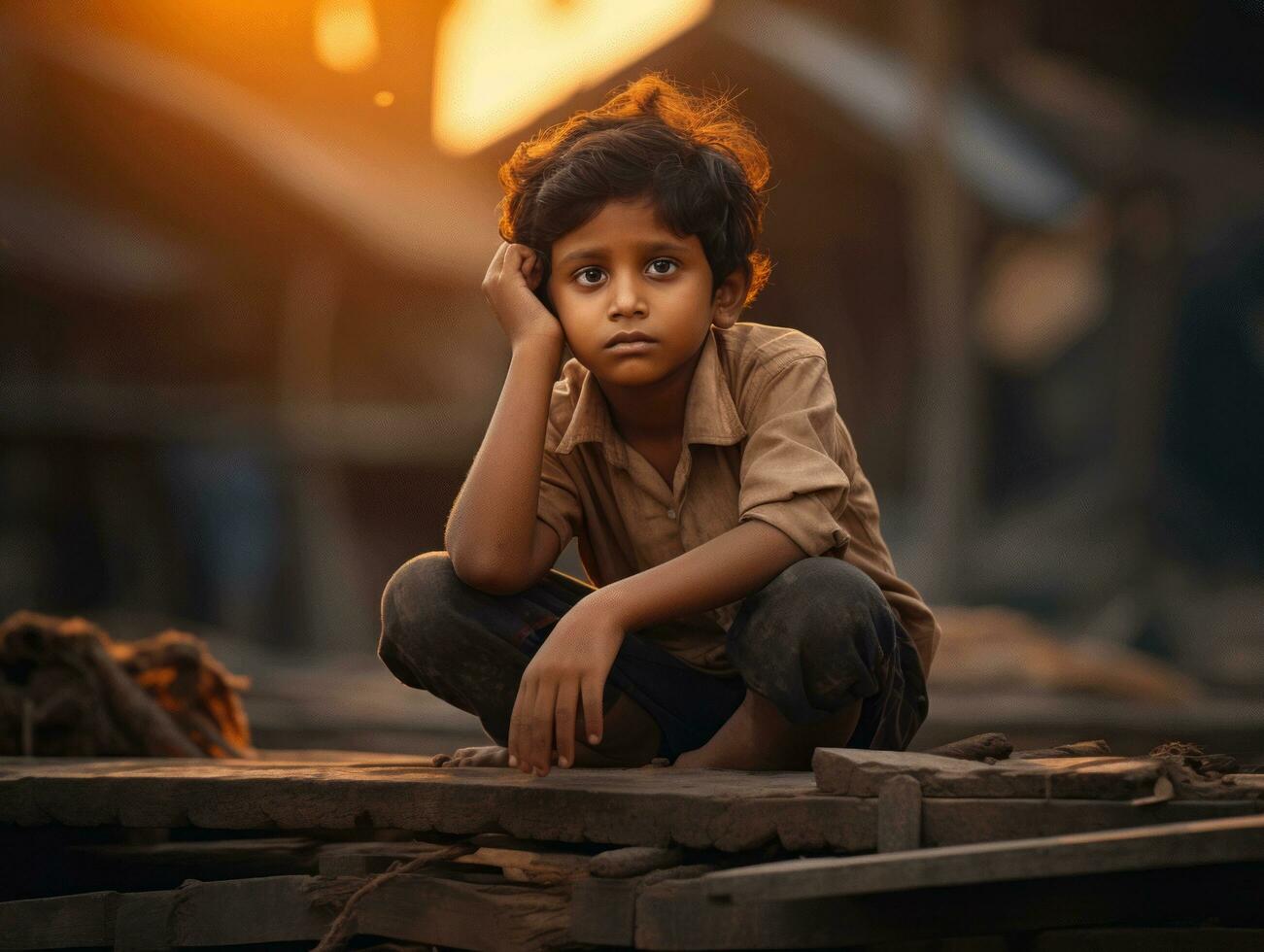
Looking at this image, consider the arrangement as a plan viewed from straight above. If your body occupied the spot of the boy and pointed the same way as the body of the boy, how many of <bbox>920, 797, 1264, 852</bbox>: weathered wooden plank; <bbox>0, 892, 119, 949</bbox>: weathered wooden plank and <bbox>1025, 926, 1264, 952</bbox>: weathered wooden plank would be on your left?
2

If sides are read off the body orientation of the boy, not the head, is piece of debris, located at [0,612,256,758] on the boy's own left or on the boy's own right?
on the boy's own right

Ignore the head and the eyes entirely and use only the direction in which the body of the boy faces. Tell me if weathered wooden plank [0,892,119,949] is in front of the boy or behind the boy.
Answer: in front

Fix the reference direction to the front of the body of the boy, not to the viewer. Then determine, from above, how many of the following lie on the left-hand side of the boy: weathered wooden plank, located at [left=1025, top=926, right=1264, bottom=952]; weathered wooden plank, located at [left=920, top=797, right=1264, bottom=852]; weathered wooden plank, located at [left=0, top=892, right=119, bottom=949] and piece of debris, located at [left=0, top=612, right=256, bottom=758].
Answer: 2

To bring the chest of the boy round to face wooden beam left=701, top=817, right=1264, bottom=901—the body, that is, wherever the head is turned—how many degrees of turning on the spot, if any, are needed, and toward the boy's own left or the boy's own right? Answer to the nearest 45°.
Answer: approximately 90° to the boy's own left

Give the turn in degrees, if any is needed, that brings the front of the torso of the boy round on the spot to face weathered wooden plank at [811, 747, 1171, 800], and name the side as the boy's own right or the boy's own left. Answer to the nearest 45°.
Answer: approximately 90° to the boy's own left

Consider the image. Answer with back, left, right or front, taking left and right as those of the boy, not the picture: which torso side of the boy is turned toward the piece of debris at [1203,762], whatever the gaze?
left

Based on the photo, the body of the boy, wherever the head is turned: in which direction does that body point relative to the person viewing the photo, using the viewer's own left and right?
facing the viewer and to the left of the viewer

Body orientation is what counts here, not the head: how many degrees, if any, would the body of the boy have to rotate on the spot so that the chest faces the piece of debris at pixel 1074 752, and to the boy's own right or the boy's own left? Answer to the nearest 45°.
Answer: approximately 135° to the boy's own left
